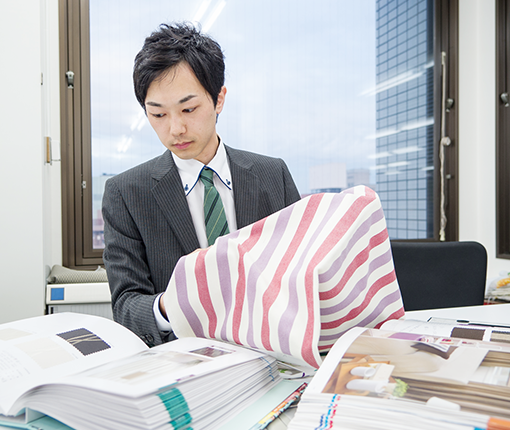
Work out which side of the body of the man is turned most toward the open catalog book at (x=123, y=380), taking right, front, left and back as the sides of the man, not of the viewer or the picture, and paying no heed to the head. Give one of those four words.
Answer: front

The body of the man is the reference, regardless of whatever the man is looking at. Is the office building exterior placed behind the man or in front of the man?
behind

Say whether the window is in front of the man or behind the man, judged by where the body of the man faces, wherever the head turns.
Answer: behind

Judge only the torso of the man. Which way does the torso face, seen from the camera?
toward the camera

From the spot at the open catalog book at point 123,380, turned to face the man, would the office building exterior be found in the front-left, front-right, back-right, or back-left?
front-right

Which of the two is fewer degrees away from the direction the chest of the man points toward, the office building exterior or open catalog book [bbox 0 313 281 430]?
the open catalog book

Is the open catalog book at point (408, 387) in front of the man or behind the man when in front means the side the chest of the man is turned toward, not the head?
in front

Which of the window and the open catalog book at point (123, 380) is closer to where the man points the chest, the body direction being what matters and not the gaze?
the open catalog book
